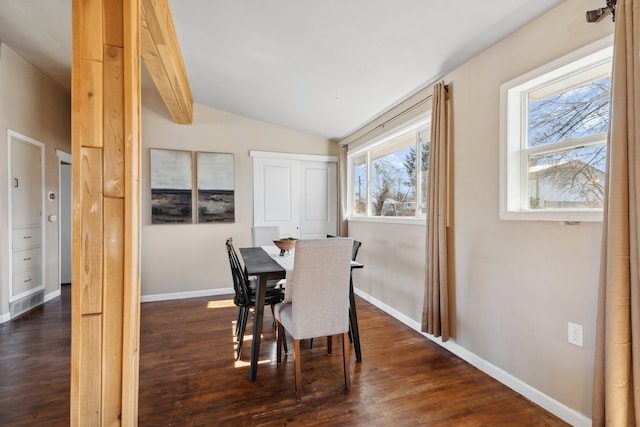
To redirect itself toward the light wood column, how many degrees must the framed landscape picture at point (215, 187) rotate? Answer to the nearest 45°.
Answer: approximately 45° to its right

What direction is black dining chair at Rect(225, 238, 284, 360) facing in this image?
to the viewer's right

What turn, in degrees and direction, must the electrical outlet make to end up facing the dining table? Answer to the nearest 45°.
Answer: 0° — it already faces it

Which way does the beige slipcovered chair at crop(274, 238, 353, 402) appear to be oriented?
away from the camera

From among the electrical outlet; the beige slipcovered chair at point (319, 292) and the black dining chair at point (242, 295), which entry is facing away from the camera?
the beige slipcovered chair

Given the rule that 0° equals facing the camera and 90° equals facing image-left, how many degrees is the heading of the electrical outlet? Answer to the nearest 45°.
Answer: approximately 45°

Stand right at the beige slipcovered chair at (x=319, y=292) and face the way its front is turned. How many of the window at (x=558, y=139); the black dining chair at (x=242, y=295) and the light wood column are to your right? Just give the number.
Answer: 1

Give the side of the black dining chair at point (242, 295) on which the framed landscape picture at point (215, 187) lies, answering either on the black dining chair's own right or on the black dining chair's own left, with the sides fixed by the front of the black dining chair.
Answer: on the black dining chair's own left
